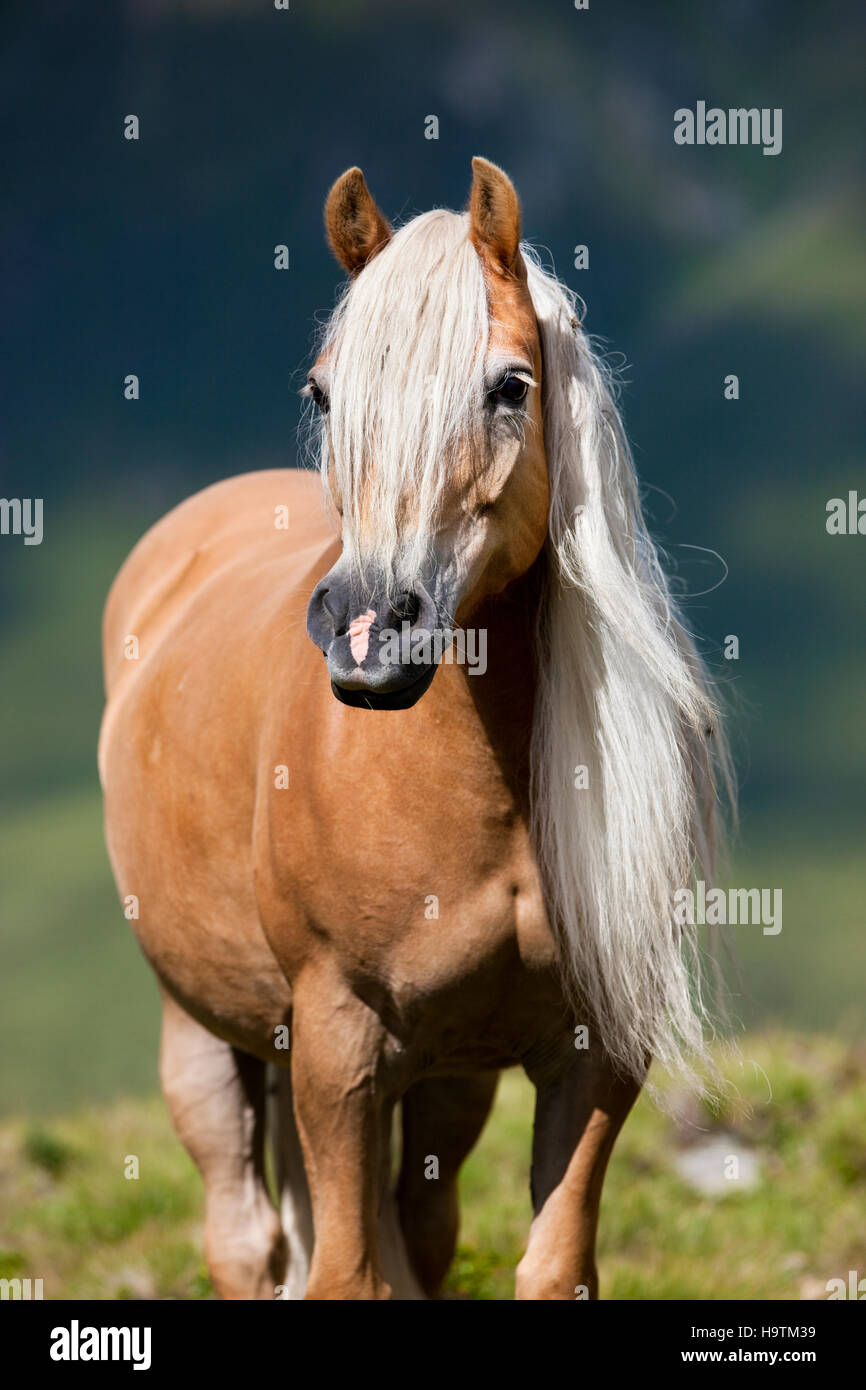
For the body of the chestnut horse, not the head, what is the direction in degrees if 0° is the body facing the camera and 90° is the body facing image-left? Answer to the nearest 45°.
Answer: approximately 315°
